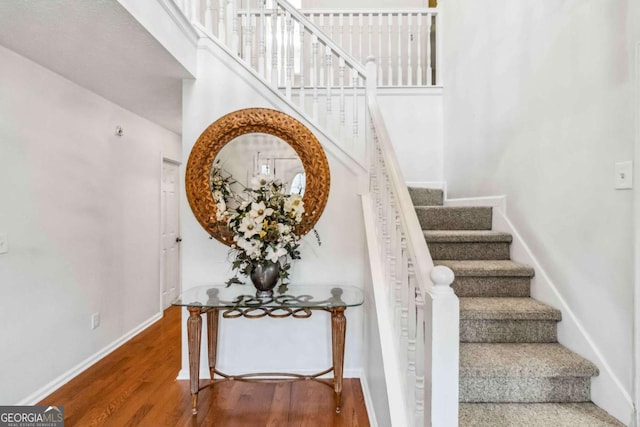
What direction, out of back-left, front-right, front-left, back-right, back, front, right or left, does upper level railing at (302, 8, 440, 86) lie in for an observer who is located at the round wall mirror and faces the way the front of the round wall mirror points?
back-left

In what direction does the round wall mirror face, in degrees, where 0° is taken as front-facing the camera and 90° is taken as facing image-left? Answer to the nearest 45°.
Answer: approximately 0°

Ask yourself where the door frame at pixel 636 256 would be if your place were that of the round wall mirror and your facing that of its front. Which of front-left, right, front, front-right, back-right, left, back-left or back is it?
front-left

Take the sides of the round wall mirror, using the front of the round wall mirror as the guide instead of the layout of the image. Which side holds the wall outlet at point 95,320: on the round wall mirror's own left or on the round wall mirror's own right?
on the round wall mirror's own right
